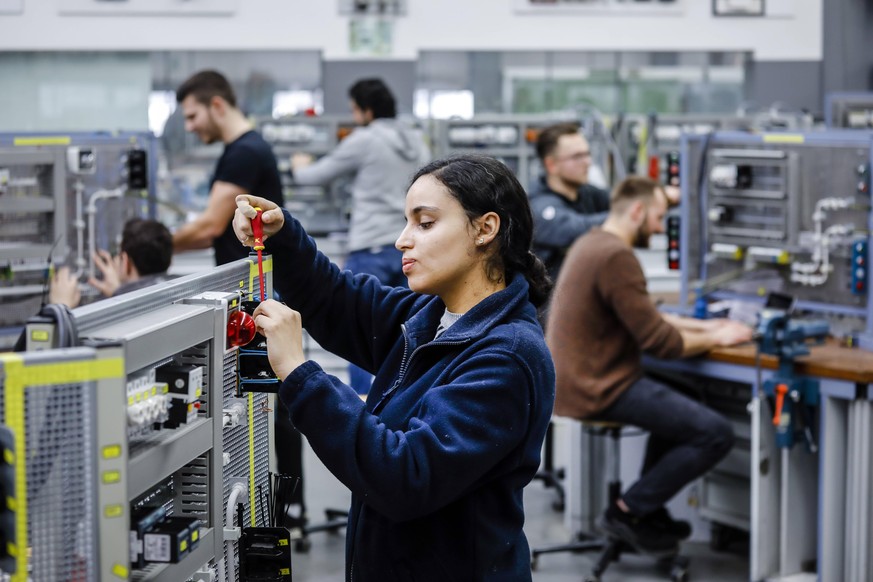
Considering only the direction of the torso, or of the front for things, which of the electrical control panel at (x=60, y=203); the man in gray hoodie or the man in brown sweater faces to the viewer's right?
the man in brown sweater

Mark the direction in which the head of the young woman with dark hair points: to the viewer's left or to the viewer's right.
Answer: to the viewer's left

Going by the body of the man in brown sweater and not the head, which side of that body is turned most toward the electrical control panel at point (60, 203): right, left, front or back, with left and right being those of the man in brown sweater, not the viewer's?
back

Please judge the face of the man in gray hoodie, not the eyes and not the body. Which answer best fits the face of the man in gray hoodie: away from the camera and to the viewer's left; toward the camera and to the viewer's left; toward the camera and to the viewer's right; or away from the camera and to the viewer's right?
away from the camera and to the viewer's left

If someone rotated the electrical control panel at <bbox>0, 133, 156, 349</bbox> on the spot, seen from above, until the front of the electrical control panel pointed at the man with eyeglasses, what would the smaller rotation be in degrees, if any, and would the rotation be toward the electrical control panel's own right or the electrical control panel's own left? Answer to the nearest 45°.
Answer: approximately 90° to the electrical control panel's own left

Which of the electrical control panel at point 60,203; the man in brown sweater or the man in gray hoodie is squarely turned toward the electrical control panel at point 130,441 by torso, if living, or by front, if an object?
the electrical control panel at point 60,203

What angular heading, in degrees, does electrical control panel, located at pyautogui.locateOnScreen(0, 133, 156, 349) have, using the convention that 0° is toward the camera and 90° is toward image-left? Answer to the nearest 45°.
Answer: approximately 0°

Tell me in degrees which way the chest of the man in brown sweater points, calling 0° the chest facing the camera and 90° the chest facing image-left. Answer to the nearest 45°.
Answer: approximately 270°

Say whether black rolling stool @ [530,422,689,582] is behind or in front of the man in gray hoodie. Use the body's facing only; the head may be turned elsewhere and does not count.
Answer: behind

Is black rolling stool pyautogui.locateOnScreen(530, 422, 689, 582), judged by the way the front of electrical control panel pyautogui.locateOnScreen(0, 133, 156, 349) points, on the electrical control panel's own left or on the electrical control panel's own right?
on the electrical control panel's own left

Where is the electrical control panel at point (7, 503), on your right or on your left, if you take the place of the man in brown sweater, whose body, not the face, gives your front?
on your right
